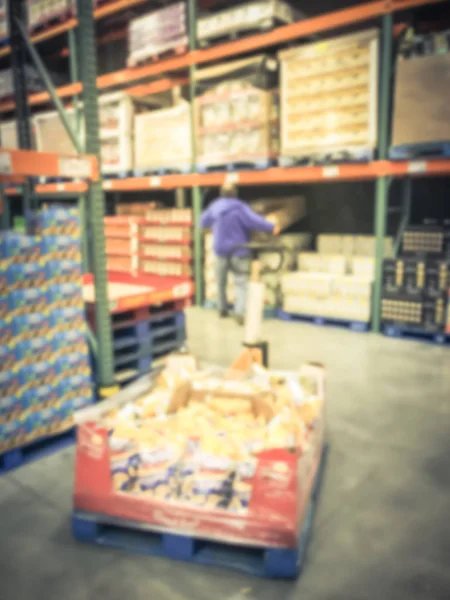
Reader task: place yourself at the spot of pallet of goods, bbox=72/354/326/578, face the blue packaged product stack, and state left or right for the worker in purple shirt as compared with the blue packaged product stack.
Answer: right

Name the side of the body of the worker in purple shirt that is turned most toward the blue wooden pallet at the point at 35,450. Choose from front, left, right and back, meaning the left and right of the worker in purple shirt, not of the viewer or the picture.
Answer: back

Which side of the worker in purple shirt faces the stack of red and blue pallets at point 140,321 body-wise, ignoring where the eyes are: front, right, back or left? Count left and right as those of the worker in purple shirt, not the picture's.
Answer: back
